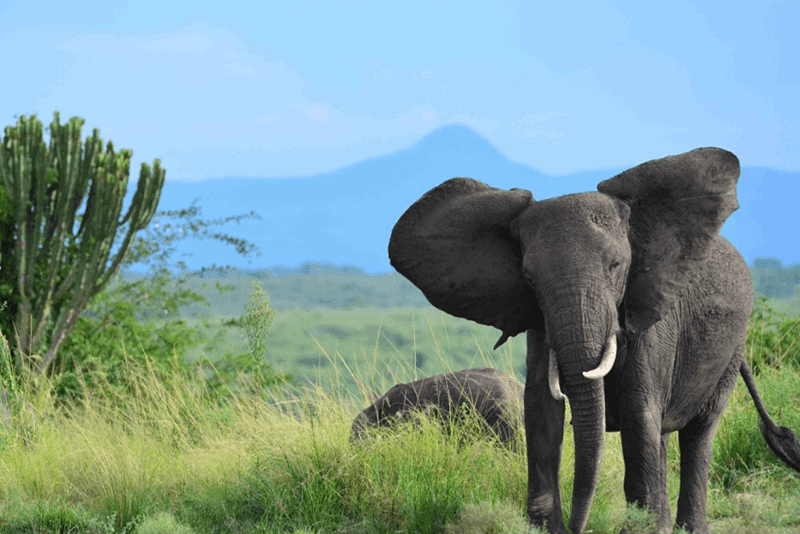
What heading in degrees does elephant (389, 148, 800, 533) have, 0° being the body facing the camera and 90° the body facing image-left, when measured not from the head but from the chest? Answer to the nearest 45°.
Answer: approximately 45°

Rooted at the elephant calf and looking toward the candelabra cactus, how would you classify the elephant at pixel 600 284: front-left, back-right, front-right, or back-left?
back-left

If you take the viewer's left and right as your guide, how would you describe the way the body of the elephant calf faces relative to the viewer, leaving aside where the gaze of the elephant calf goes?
facing to the left of the viewer

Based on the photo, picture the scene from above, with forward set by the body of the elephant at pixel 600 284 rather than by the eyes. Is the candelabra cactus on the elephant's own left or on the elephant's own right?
on the elephant's own right

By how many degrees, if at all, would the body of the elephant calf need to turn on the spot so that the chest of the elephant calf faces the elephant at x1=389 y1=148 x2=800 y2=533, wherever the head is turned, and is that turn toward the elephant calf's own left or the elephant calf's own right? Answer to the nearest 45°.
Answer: approximately 90° to the elephant calf's own left

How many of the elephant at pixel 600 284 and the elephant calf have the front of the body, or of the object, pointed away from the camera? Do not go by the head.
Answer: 0

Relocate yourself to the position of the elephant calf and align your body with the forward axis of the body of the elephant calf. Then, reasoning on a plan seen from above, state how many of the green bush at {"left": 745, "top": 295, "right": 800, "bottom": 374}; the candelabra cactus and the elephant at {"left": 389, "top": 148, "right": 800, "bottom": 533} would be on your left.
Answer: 1

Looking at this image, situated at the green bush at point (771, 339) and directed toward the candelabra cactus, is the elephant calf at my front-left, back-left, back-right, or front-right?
front-left

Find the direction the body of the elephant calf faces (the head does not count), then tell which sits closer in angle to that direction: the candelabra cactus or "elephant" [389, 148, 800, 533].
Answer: the candelabra cactus

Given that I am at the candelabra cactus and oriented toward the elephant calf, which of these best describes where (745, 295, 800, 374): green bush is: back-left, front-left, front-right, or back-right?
front-left

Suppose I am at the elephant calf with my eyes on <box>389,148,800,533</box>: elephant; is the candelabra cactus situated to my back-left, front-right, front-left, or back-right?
back-right

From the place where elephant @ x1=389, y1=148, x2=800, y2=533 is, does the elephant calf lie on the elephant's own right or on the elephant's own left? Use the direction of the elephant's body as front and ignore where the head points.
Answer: on the elephant's own right

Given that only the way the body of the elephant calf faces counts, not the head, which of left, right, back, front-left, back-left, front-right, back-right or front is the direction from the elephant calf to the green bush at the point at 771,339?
back-right
